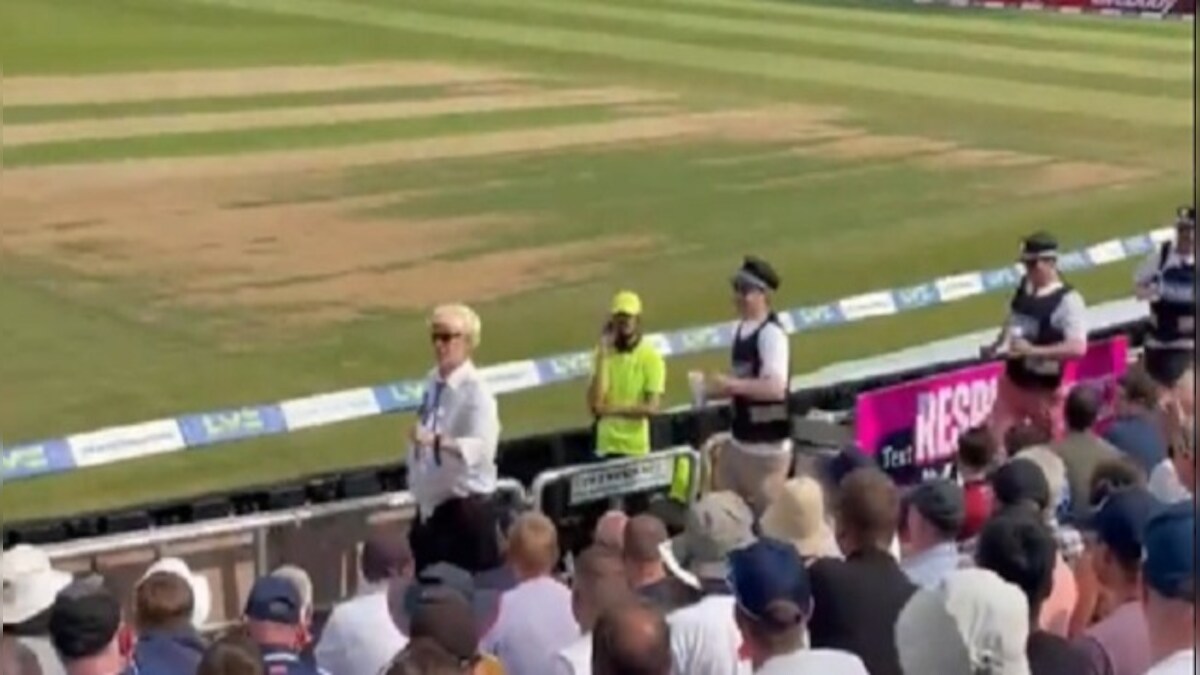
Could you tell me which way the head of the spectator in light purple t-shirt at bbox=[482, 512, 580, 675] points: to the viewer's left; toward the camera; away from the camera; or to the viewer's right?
away from the camera

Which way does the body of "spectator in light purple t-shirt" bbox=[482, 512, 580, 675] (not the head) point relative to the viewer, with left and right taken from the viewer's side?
facing away from the viewer

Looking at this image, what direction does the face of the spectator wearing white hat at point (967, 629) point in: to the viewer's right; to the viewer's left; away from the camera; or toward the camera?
away from the camera

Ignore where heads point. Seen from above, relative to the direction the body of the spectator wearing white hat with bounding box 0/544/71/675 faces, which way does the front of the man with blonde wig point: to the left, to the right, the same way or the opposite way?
the opposite way

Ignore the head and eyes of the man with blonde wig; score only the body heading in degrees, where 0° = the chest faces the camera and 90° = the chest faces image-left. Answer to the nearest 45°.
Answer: approximately 45°

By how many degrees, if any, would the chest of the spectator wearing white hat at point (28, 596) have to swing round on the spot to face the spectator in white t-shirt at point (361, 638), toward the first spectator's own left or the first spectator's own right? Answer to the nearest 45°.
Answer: approximately 45° to the first spectator's own right

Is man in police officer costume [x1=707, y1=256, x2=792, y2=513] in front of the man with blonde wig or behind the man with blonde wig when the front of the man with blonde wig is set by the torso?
behind

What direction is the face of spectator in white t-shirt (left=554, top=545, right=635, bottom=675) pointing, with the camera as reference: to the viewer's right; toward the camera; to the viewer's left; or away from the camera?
away from the camera

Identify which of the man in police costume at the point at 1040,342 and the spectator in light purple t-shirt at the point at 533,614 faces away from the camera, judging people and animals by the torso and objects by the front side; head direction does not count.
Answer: the spectator in light purple t-shirt
